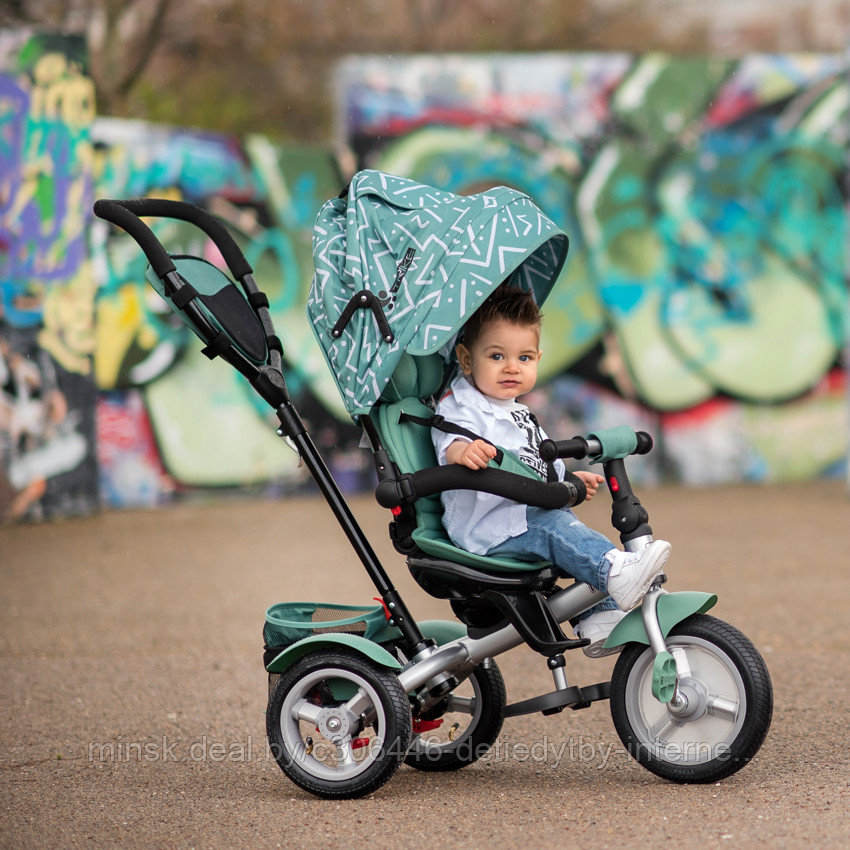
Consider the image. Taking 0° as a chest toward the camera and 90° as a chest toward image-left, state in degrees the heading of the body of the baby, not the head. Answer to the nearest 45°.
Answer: approximately 315°
